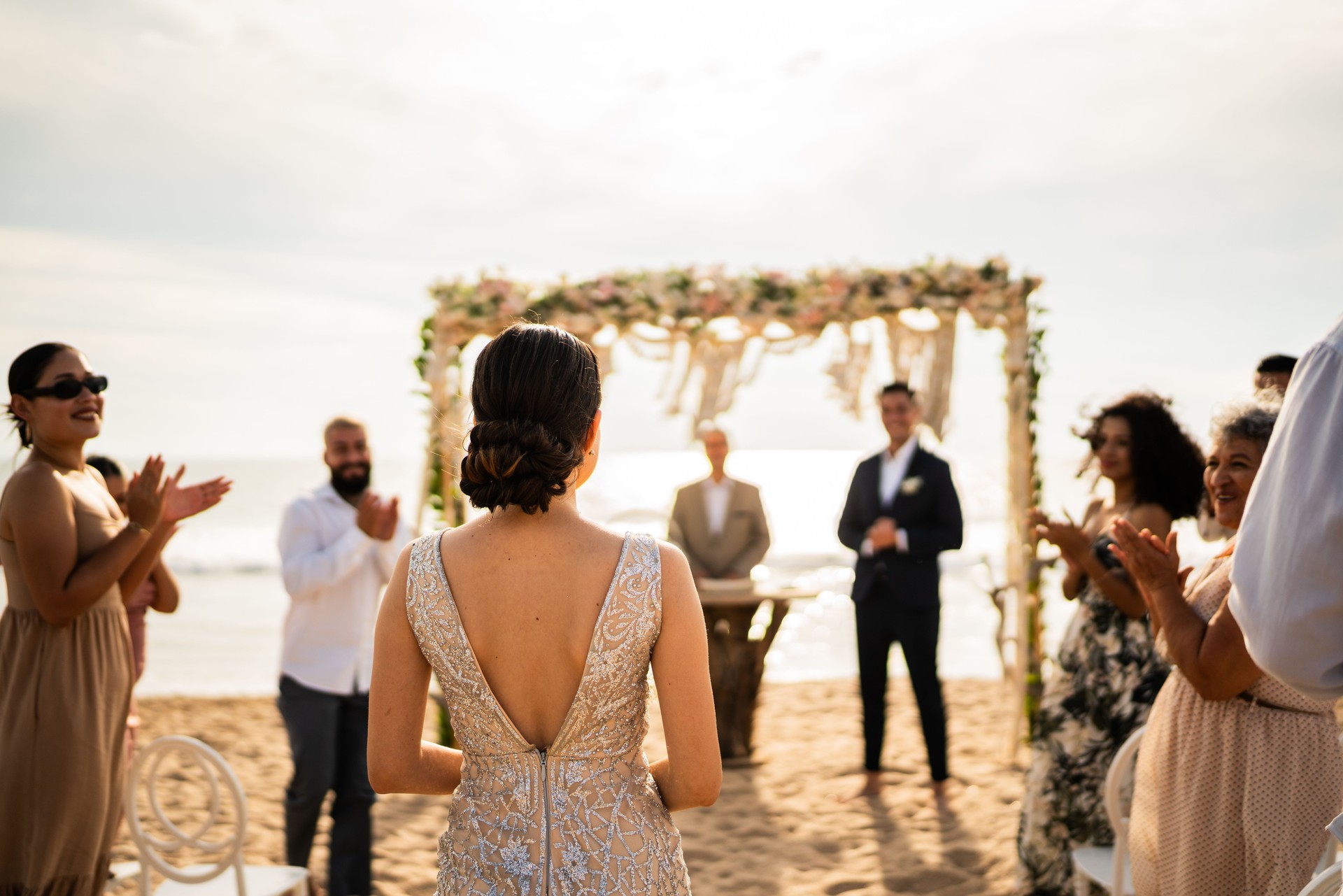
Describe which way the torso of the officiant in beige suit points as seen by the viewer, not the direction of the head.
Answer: toward the camera

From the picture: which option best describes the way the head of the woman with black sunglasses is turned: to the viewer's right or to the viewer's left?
to the viewer's right

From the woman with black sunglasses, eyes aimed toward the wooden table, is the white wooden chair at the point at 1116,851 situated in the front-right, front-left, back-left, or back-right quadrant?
front-right

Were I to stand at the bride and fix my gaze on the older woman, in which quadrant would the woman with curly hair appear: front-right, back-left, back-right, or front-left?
front-left

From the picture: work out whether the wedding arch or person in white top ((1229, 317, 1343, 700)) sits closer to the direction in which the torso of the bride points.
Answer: the wedding arch

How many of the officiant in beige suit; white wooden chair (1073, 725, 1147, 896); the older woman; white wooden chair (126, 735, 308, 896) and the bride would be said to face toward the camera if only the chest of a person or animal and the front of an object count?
1

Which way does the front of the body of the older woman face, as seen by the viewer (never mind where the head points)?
to the viewer's left

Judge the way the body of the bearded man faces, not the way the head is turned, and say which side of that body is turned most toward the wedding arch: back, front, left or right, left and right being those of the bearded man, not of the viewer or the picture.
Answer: left

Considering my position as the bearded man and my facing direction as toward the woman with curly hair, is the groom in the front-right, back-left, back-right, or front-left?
front-left

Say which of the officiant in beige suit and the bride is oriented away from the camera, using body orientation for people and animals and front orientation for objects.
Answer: the bride

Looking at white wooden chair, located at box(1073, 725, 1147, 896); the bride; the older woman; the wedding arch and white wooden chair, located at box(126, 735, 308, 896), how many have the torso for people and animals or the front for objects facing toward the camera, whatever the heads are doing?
1

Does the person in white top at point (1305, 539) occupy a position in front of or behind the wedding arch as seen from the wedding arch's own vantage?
in front

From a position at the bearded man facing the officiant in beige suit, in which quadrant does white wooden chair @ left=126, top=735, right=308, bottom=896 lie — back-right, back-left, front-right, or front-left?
back-right

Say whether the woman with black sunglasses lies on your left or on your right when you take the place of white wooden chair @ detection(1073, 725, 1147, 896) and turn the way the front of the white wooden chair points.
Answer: on your left

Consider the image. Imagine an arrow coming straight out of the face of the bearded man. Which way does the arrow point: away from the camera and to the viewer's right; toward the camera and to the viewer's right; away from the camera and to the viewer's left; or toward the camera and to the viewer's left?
toward the camera and to the viewer's right

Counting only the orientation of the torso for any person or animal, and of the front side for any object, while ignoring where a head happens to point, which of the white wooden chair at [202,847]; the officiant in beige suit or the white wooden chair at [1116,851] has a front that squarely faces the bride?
the officiant in beige suit

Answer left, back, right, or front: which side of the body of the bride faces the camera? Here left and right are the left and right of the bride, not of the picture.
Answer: back
